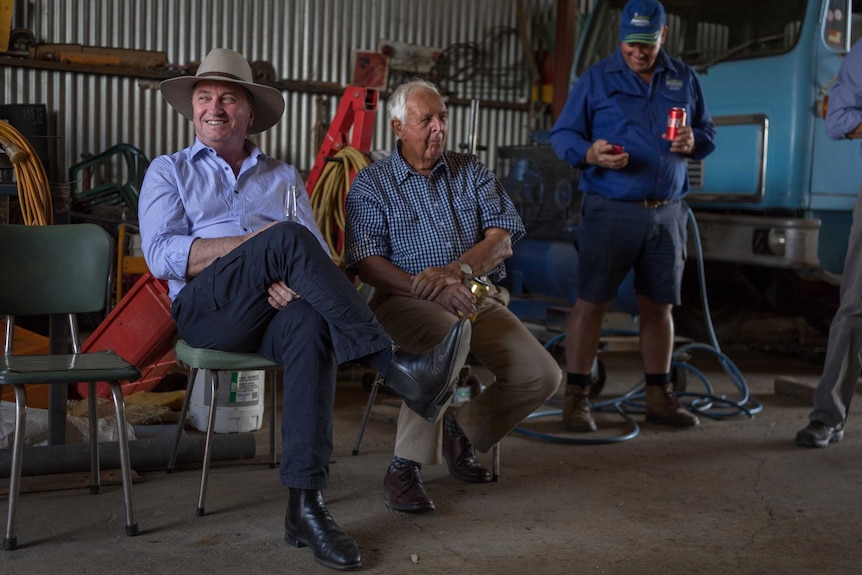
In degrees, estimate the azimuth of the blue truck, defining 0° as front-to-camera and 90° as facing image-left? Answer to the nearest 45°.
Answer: approximately 45°

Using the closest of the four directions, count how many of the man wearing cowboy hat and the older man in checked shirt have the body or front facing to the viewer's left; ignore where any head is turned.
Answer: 0

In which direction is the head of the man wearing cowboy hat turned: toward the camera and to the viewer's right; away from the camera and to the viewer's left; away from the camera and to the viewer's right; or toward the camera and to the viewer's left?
toward the camera and to the viewer's right

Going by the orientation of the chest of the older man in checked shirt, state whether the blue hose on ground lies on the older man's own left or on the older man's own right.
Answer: on the older man's own left

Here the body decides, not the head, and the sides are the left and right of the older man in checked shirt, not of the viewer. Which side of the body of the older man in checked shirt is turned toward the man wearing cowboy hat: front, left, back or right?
right

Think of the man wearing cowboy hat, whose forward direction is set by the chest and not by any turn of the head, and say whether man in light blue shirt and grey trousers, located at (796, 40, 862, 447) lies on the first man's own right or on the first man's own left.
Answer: on the first man's own left

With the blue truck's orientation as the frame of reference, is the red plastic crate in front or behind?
in front

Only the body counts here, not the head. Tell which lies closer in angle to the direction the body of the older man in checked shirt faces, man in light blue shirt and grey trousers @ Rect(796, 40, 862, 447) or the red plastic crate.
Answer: the man in light blue shirt and grey trousers

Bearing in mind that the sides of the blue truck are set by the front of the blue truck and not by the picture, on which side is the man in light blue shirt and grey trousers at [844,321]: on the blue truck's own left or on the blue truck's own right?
on the blue truck's own left

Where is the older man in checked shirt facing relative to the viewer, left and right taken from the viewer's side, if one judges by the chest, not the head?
facing the viewer and to the right of the viewer

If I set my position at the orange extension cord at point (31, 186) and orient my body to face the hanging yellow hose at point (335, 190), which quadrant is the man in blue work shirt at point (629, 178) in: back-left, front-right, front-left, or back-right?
front-right

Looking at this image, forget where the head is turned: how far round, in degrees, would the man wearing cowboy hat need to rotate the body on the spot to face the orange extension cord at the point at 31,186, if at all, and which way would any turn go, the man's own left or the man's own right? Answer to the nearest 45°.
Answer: approximately 180°

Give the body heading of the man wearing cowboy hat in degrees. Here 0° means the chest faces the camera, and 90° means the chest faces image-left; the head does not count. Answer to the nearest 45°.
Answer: approximately 315°

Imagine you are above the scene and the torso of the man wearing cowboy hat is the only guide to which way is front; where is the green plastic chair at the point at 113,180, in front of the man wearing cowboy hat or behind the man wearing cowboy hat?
behind

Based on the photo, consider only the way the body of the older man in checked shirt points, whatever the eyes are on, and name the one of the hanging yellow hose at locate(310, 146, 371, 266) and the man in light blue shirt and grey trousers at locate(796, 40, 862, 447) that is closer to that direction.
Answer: the man in light blue shirt and grey trousers

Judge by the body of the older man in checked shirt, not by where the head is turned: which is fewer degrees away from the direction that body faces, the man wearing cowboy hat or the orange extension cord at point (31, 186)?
the man wearing cowboy hat
